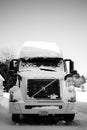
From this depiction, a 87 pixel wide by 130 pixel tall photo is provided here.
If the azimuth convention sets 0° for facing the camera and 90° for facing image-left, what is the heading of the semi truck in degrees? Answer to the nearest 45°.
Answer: approximately 0°
